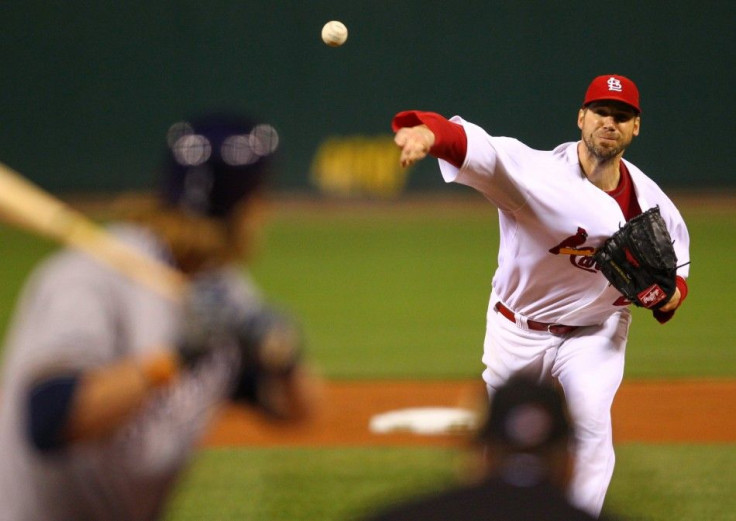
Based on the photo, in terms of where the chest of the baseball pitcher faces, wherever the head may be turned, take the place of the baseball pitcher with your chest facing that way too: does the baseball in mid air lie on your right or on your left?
on your right

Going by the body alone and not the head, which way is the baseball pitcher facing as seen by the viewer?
toward the camera
